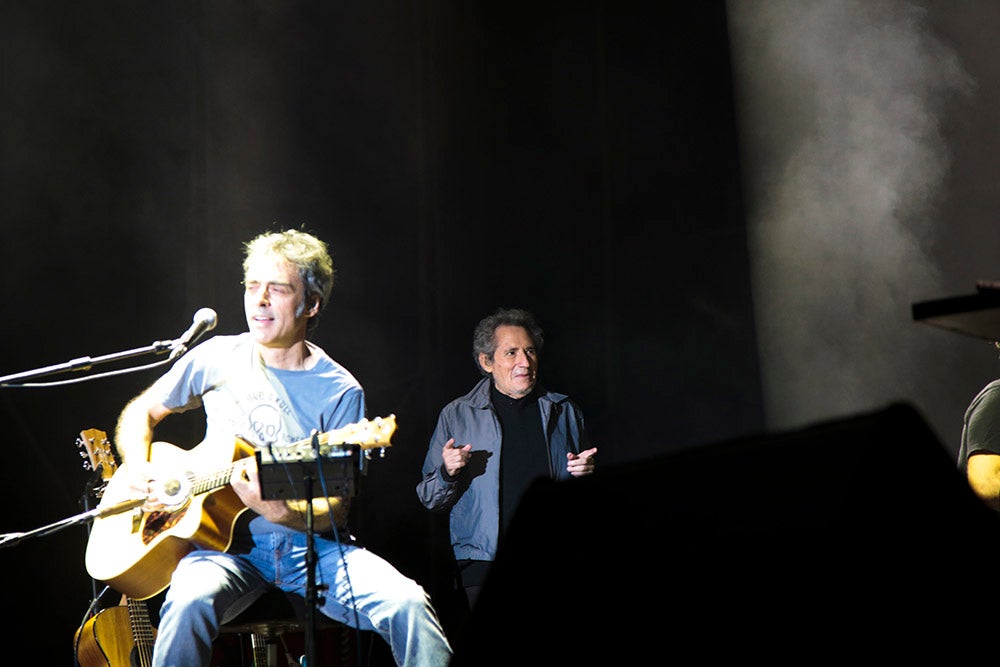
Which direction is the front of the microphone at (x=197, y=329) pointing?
to the viewer's right

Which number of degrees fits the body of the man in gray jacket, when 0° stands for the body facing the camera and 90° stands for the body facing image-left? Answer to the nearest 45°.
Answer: approximately 315°

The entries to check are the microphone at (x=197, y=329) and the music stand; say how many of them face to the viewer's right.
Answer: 1

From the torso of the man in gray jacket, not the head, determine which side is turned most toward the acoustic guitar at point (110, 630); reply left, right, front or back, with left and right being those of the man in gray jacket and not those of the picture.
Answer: right

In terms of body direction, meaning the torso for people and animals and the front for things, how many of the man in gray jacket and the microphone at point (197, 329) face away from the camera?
0

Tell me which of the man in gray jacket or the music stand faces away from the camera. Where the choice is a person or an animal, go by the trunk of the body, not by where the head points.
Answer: the music stand

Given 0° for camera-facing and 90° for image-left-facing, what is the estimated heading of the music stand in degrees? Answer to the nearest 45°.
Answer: approximately 180°

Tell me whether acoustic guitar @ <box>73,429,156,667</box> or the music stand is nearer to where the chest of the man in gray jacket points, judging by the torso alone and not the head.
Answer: the music stand

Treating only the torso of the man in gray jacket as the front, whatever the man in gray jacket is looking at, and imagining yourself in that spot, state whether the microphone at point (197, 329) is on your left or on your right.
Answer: on your right

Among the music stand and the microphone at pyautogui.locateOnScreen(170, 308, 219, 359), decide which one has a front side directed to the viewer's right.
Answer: the microphone

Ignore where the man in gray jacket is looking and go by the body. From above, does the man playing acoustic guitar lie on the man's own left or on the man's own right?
on the man's own right
